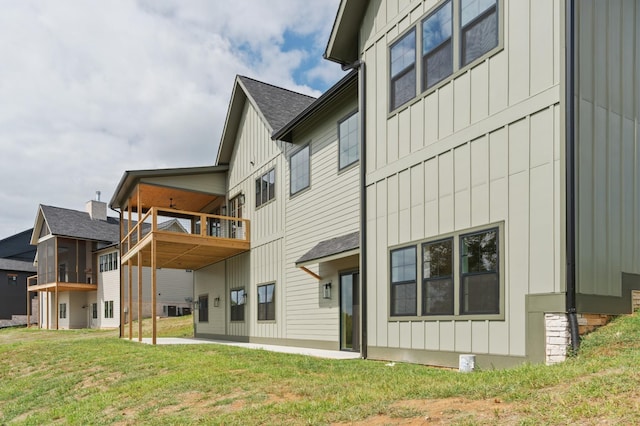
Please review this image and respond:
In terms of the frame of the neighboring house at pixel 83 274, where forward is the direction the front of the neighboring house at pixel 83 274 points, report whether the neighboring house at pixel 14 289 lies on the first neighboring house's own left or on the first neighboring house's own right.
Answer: on the first neighboring house's own left

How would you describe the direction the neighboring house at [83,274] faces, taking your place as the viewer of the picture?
facing away from the viewer and to the right of the viewer

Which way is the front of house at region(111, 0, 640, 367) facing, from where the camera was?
facing away from the viewer and to the right of the viewer
